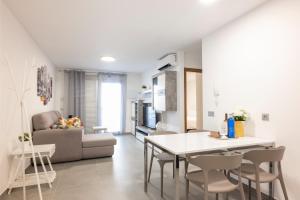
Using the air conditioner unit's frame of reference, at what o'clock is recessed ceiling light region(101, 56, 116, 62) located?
The recessed ceiling light is roughly at 2 o'clock from the air conditioner unit.

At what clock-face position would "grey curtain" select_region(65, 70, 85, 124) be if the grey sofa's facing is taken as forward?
The grey curtain is roughly at 9 o'clock from the grey sofa.

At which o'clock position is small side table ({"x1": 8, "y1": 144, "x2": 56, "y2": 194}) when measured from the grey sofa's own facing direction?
The small side table is roughly at 4 o'clock from the grey sofa.

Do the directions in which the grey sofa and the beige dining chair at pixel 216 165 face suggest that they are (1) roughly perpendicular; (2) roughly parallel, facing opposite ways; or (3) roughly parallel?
roughly perpendicular

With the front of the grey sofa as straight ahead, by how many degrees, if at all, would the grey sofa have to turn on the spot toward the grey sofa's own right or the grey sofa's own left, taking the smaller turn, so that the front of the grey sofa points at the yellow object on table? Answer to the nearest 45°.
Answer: approximately 45° to the grey sofa's own right

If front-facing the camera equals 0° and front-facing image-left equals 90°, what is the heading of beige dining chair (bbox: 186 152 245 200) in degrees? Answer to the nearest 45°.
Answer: approximately 135°

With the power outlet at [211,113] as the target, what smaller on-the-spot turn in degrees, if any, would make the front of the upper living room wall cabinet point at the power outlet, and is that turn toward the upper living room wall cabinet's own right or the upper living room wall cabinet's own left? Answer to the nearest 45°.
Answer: approximately 90° to the upper living room wall cabinet's own left
